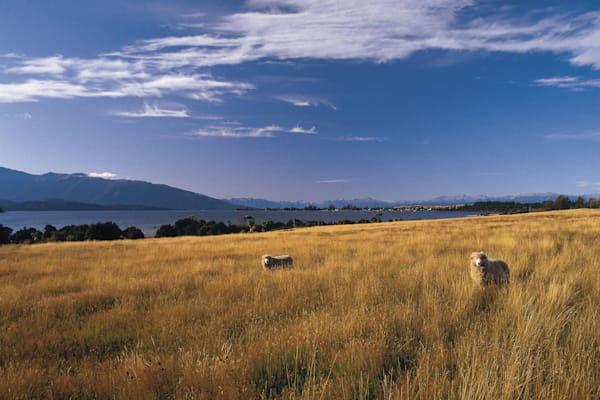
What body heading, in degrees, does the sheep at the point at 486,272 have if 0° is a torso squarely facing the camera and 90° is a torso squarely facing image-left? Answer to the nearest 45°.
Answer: approximately 45°

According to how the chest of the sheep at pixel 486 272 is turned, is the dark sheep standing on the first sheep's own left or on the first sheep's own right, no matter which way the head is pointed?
on the first sheep's own right
